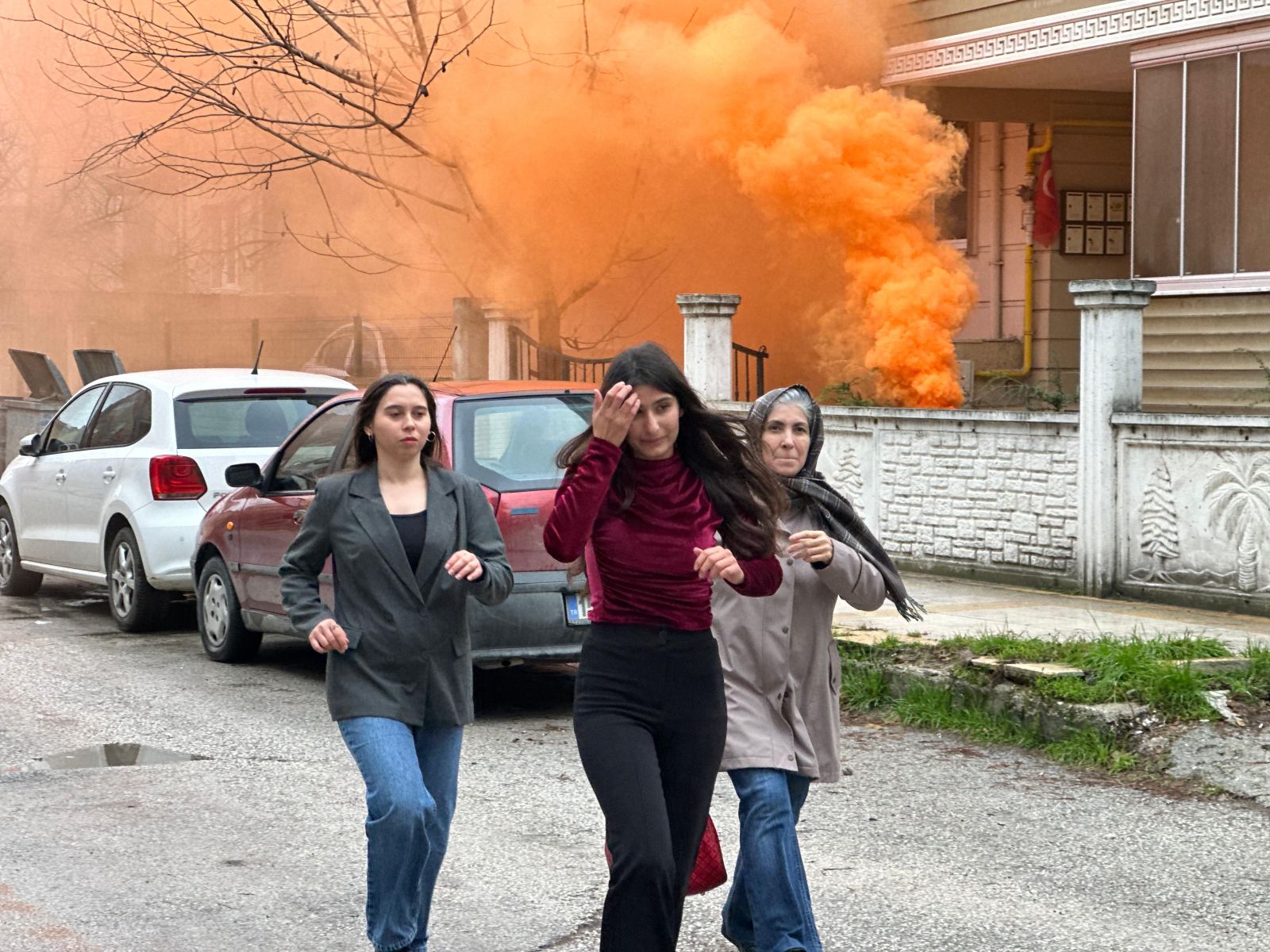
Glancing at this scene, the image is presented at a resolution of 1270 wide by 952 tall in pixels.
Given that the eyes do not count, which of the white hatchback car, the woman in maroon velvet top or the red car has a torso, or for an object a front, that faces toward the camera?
the woman in maroon velvet top

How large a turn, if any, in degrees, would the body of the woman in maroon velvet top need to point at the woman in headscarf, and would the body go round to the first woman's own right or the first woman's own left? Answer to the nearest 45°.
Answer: approximately 135° to the first woman's own left

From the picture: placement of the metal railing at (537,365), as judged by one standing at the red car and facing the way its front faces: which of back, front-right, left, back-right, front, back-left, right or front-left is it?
front-right

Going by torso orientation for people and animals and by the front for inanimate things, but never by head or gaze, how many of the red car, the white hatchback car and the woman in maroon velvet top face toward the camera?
1

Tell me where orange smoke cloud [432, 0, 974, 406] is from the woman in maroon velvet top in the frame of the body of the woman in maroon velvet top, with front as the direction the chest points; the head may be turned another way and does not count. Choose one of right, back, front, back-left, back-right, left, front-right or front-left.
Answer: back

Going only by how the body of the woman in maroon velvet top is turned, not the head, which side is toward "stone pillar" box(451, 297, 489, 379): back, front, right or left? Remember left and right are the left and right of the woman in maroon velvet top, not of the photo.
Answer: back

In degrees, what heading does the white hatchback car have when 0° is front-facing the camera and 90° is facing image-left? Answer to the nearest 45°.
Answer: approximately 135°

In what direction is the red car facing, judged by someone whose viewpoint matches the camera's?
facing away from the viewer and to the left of the viewer

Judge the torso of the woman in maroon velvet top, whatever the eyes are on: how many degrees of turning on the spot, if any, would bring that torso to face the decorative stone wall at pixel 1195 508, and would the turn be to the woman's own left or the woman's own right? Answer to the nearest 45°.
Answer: approximately 135° to the woman's own left

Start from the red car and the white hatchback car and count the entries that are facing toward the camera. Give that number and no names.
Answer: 0
